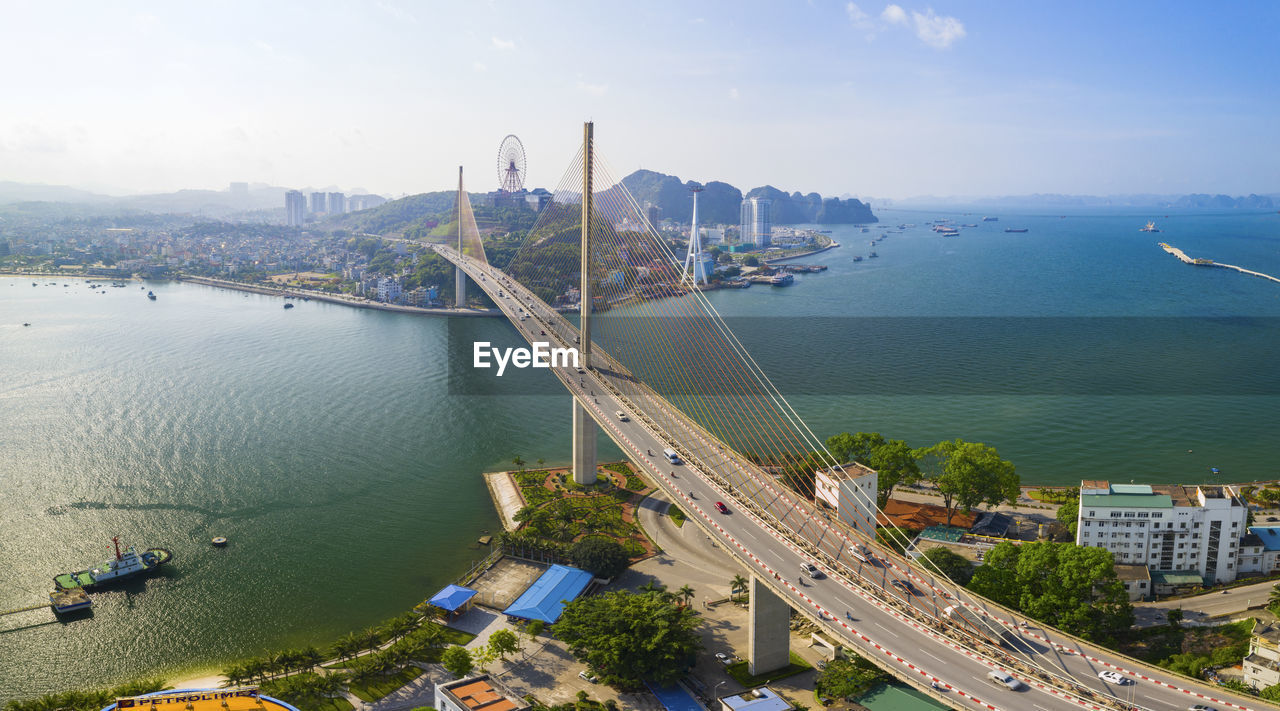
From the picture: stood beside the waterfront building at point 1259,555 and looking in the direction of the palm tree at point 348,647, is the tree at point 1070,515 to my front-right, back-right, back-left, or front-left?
front-right

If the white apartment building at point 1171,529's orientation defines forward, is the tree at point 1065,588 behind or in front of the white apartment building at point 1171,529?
in front

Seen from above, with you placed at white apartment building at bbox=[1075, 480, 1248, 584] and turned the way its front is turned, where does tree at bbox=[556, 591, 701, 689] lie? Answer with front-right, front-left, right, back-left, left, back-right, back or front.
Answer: front-right

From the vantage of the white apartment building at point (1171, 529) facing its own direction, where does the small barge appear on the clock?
The small barge is roughly at 2 o'clock from the white apartment building.

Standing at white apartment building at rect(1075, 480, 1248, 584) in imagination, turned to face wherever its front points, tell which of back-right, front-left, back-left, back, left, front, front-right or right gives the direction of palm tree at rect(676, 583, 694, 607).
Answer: front-right

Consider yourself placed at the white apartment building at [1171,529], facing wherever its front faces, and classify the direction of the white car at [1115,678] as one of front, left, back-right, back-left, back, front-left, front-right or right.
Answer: front

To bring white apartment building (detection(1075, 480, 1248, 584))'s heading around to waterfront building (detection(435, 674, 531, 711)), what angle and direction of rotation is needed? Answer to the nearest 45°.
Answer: approximately 45° to its right

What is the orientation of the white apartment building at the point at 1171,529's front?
toward the camera

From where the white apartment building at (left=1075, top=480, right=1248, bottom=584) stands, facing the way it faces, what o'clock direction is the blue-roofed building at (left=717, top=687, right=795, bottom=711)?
The blue-roofed building is roughly at 1 o'clock from the white apartment building.

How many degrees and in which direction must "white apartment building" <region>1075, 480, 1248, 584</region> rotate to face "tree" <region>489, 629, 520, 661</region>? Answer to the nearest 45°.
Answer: approximately 45° to its right

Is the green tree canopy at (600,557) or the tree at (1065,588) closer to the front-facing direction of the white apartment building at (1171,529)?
the tree
